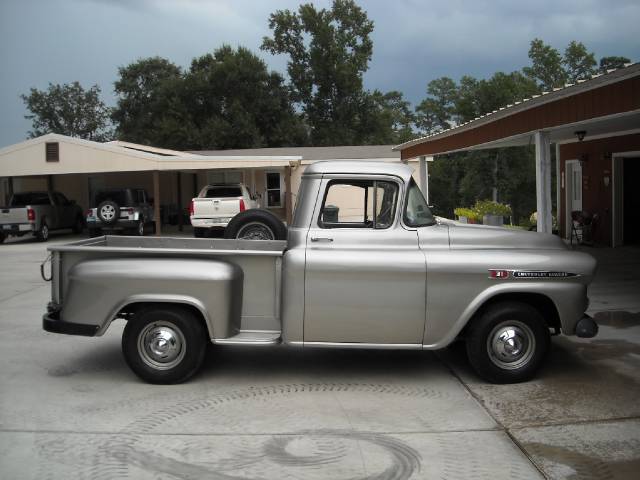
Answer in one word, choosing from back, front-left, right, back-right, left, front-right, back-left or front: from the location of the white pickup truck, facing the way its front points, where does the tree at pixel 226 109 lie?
front

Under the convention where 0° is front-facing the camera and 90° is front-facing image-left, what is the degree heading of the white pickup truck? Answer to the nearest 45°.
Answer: approximately 180°

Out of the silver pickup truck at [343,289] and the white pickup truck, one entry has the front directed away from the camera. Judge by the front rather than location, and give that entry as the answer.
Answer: the white pickup truck

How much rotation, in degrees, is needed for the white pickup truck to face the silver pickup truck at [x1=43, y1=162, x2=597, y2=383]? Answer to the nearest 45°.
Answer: approximately 180°

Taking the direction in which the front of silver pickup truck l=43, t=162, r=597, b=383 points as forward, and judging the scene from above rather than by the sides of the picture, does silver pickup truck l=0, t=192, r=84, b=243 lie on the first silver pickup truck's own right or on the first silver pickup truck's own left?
on the first silver pickup truck's own left

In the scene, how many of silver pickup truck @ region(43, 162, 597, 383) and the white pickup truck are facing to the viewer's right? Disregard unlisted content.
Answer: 1

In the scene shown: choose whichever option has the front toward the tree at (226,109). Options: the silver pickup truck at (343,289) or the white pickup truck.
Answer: the white pickup truck

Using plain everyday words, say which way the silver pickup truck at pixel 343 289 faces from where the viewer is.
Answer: facing to the right of the viewer

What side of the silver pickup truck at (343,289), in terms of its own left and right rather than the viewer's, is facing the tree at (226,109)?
left

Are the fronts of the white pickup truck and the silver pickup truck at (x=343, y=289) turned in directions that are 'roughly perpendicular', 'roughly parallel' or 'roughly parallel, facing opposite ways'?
roughly perpendicular

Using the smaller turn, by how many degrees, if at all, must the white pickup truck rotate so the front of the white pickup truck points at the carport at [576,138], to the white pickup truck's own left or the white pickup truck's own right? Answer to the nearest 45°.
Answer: approximately 135° to the white pickup truck's own right
